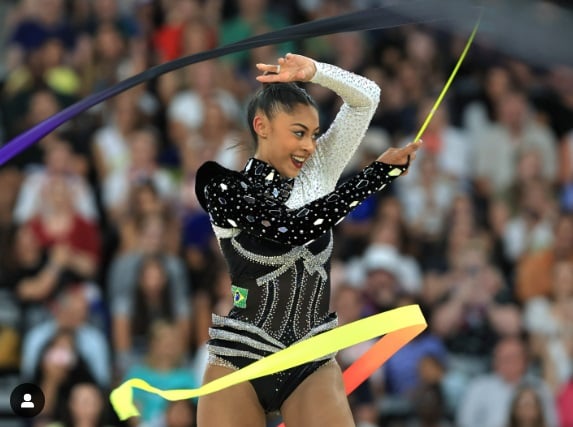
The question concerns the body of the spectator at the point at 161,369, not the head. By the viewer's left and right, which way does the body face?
facing the viewer

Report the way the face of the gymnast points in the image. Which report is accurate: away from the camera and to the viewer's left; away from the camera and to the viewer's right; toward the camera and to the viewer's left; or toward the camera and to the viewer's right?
toward the camera and to the viewer's right

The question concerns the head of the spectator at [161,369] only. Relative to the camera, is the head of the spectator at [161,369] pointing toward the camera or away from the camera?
toward the camera

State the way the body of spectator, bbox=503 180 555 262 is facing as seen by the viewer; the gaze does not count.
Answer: toward the camera

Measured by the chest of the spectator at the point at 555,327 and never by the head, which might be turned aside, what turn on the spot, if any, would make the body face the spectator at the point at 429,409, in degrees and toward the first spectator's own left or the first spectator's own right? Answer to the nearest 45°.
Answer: approximately 45° to the first spectator's own right

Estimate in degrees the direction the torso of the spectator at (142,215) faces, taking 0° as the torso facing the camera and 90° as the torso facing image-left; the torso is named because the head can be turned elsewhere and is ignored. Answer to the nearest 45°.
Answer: approximately 0°

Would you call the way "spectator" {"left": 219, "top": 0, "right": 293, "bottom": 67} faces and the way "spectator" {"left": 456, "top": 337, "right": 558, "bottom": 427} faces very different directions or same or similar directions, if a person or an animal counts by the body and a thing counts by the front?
same or similar directions

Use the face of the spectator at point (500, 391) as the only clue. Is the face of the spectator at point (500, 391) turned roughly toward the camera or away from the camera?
toward the camera

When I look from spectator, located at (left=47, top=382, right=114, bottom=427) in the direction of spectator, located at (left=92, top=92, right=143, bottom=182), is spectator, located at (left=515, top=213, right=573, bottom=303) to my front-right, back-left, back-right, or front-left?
front-right

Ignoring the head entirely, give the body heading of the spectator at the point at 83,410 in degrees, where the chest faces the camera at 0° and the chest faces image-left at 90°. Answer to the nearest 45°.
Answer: approximately 0°

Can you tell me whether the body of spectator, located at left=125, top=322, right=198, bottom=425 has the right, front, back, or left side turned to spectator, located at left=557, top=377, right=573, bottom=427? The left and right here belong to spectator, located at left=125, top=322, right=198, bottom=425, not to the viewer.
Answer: left
